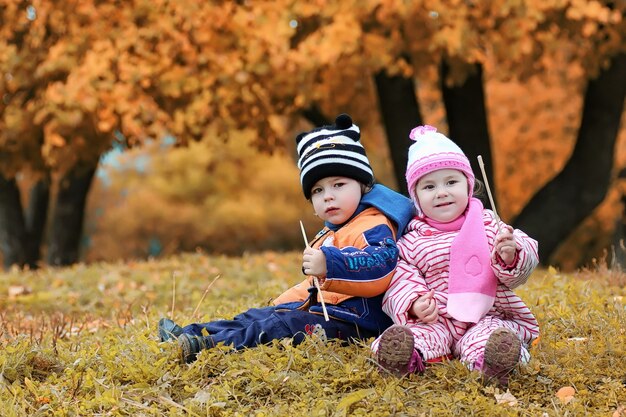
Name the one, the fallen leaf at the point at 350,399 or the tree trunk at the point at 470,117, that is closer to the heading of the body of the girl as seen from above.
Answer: the fallen leaf

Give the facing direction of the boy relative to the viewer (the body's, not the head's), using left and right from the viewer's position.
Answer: facing to the left of the viewer

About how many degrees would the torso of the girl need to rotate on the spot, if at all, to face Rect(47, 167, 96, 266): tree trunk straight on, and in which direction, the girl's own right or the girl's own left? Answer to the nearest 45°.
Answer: approximately 135° to the girl's own right

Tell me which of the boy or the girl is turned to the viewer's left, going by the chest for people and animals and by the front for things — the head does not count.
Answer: the boy

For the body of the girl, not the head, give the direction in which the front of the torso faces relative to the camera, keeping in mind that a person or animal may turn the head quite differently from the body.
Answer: toward the camera

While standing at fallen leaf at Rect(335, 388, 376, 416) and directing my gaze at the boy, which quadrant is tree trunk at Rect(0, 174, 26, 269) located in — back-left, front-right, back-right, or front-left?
front-left

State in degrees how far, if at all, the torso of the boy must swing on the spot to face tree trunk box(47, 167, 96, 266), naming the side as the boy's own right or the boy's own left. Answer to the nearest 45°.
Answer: approximately 90° to the boy's own right

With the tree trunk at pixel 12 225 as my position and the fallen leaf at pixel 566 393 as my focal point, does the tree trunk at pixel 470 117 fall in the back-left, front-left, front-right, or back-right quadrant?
front-left

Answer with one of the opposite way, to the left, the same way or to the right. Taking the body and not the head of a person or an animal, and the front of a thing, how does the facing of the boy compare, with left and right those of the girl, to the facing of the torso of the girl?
to the right

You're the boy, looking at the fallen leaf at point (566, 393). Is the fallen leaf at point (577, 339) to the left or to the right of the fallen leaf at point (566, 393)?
left

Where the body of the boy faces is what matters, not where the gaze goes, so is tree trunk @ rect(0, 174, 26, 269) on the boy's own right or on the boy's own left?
on the boy's own right
